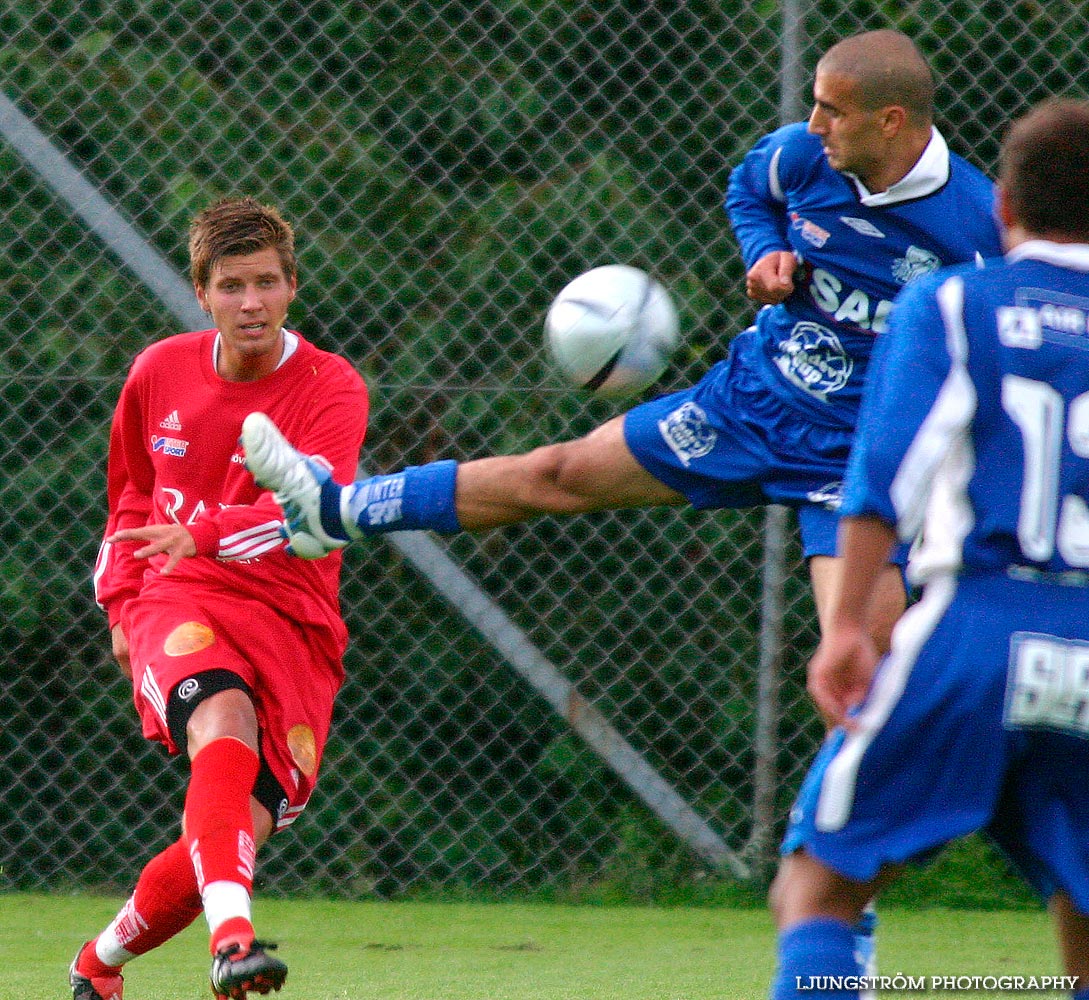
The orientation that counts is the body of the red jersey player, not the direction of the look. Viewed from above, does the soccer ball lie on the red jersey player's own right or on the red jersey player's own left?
on the red jersey player's own left

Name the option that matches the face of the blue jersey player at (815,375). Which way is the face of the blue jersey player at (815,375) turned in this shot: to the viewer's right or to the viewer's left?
to the viewer's left

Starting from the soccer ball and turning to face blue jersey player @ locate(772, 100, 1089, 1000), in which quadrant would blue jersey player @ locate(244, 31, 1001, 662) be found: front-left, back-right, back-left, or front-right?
front-left

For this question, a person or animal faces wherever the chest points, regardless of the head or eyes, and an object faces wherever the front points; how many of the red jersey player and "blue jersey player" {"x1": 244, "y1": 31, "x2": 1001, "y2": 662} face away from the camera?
0

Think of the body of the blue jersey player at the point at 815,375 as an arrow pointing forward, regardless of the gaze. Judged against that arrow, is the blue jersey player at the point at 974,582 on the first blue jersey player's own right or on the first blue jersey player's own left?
on the first blue jersey player's own left

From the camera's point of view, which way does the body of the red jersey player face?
toward the camera

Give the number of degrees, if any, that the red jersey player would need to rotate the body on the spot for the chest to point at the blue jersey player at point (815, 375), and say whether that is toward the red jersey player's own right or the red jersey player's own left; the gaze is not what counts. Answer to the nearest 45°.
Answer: approximately 90° to the red jersey player's own left

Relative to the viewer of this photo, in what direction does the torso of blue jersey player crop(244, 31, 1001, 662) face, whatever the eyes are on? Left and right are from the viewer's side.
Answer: facing the viewer and to the left of the viewer

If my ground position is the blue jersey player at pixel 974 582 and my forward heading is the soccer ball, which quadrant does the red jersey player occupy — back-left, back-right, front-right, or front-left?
front-left

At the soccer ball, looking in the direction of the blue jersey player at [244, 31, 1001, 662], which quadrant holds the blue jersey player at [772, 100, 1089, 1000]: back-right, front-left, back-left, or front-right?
front-right
